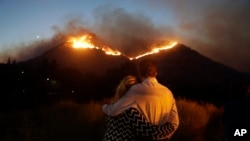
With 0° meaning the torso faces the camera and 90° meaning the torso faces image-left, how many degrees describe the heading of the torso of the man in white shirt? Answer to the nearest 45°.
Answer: approximately 180°
